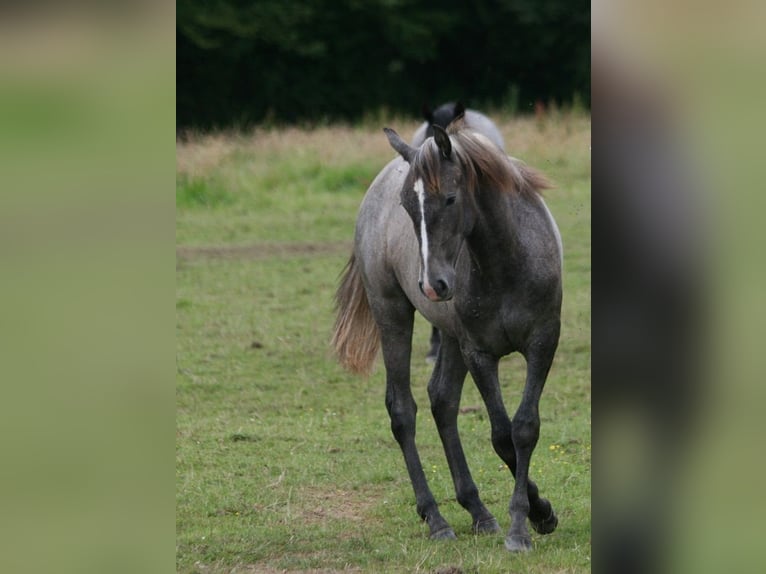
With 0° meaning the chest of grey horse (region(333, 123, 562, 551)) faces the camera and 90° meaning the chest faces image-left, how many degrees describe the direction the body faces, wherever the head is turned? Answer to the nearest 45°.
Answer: approximately 315°
